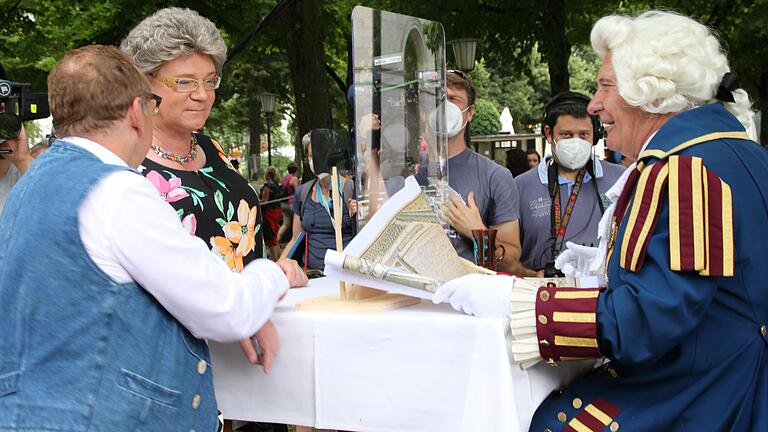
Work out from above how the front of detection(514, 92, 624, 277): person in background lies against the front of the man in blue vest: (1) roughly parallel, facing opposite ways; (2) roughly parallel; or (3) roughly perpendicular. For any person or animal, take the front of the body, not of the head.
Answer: roughly parallel, facing opposite ways

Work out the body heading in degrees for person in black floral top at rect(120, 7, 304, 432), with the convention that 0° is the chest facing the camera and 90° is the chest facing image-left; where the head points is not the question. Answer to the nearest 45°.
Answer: approximately 315°

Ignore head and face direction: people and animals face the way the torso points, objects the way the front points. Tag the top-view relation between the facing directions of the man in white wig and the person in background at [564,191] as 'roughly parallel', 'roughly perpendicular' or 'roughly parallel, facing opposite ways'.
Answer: roughly perpendicular

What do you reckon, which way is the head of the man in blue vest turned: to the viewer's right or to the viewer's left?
to the viewer's right

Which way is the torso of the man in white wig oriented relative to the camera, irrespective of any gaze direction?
to the viewer's left

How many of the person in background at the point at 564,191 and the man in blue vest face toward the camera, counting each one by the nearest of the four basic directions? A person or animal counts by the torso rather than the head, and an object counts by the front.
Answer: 1

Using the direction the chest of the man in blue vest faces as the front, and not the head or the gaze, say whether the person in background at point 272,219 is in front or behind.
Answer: in front

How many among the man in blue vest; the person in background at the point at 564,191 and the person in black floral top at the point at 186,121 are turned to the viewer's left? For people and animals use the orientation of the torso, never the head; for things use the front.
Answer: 0

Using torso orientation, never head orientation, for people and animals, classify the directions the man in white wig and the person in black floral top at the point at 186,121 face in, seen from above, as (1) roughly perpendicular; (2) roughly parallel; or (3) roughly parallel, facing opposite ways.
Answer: roughly parallel, facing opposite ways

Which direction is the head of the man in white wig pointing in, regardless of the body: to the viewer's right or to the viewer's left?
to the viewer's left

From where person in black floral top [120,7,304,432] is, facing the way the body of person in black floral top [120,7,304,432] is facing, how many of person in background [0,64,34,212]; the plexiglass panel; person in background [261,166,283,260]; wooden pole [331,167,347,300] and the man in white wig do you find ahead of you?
3

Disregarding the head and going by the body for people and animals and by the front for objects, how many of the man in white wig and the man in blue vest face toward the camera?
0

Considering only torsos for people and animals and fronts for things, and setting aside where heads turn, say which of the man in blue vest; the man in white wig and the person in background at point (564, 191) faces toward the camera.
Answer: the person in background

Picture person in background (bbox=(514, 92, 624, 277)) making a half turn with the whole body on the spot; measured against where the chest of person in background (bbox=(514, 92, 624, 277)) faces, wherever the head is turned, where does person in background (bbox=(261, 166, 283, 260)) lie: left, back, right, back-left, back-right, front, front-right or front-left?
front-left

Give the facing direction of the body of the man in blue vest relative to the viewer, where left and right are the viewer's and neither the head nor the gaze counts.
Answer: facing away from the viewer and to the right of the viewer

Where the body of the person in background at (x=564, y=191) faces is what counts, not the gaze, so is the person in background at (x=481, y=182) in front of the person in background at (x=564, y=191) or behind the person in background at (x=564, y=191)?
in front

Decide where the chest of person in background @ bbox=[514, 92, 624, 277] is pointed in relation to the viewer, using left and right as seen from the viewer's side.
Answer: facing the viewer
